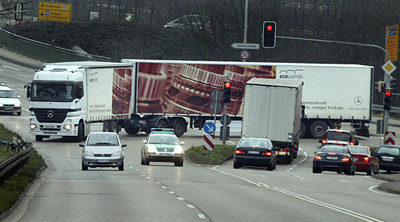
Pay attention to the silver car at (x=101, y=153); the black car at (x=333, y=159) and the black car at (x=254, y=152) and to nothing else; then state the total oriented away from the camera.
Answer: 2

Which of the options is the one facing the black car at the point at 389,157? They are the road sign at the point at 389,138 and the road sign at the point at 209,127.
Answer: the road sign at the point at 389,138

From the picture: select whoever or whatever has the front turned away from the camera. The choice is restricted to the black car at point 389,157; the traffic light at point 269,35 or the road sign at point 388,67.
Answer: the black car

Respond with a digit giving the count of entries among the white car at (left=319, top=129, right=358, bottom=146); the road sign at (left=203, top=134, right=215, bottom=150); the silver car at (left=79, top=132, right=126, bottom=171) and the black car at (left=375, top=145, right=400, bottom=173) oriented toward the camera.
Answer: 2

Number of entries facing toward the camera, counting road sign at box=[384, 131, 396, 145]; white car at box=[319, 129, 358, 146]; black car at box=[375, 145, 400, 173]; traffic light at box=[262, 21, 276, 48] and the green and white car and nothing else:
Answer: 3

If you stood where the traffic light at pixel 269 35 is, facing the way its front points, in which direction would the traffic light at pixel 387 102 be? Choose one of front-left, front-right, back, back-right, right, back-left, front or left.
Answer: left

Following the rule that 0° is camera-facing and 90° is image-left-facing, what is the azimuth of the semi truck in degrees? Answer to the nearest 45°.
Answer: approximately 45°

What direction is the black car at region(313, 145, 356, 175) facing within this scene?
away from the camera

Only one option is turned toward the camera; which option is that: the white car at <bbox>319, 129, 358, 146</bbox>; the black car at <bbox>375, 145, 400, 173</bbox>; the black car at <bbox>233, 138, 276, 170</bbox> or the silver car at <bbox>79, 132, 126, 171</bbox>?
the silver car

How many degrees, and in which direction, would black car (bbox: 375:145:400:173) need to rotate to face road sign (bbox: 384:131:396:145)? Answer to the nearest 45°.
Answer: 0° — it already faces it

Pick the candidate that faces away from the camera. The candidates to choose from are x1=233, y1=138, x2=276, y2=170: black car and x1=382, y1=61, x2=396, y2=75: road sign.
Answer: the black car

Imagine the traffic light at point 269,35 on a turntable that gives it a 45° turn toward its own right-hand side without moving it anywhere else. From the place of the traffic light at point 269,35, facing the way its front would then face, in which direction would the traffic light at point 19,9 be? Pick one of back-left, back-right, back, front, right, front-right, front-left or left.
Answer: front-right
